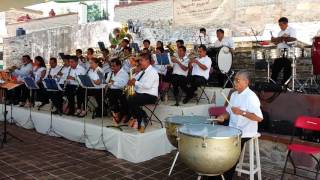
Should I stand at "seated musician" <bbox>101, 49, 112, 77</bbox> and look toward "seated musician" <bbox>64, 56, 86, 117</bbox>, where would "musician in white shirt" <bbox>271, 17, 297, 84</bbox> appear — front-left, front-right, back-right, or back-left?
back-left

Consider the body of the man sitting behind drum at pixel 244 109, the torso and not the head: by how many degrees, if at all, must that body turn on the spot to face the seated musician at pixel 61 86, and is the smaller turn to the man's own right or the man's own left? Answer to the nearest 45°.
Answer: approximately 90° to the man's own right

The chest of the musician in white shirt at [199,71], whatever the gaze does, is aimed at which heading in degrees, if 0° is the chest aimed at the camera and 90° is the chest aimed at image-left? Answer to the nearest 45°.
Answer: approximately 45°

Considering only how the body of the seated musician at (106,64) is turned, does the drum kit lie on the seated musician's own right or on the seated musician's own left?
on the seated musician's own left

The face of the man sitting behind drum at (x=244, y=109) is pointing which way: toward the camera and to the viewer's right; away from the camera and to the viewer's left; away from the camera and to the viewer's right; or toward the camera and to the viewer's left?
toward the camera and to the viewer's left

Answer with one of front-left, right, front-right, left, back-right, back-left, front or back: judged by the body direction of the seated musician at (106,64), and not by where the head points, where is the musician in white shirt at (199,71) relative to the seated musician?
left

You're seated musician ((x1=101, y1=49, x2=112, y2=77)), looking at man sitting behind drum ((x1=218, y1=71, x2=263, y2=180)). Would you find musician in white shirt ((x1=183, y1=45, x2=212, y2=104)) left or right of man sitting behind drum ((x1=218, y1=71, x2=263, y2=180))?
left

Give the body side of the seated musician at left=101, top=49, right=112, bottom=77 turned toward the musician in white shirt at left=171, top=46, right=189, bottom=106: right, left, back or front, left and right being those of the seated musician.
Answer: left

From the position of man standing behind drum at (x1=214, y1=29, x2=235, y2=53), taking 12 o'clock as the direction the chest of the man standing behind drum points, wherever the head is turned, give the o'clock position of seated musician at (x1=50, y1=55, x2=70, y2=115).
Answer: The seated musician is roughly at 1 o'clock from the man standing behind drum.

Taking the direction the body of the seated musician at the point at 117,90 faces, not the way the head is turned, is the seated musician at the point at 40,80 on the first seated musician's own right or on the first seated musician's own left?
on the first seated musician's own right

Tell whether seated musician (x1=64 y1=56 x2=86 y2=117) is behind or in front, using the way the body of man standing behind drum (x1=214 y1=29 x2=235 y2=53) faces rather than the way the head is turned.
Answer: in front
